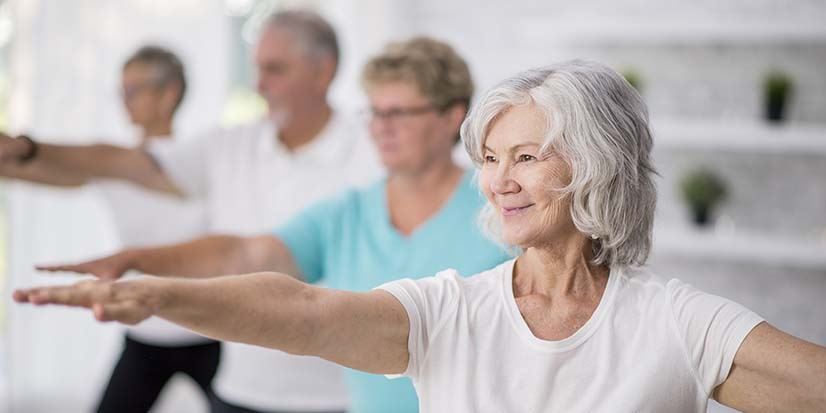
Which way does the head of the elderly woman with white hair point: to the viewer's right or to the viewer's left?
to the viewer's left

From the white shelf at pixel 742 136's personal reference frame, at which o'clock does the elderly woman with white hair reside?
The elderly woman with white hair is roughly at 12 o'clock from the white shelf.

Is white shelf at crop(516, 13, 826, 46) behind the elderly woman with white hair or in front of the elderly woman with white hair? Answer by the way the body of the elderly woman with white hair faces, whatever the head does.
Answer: behind

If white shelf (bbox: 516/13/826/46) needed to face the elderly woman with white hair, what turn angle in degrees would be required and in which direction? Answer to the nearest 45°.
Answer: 0° — it already faces them

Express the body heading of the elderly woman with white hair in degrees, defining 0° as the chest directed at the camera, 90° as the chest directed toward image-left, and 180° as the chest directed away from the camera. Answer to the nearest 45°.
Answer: approximately 0°

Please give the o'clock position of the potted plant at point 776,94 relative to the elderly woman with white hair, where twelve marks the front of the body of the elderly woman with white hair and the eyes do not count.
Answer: The potted plant is roughly at 7 o'clock from the elderly woman with white hair.
